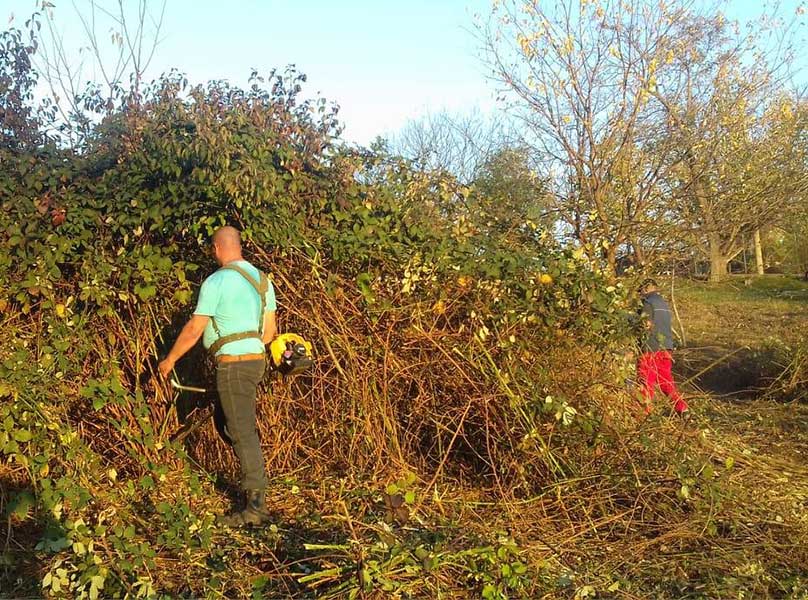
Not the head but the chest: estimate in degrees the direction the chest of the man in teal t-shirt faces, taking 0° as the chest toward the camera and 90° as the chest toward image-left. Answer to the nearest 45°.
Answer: approximately 135°

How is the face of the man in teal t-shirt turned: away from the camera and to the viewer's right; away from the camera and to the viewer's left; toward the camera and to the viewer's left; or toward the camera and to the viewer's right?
away from the camera and to the viewer's left
